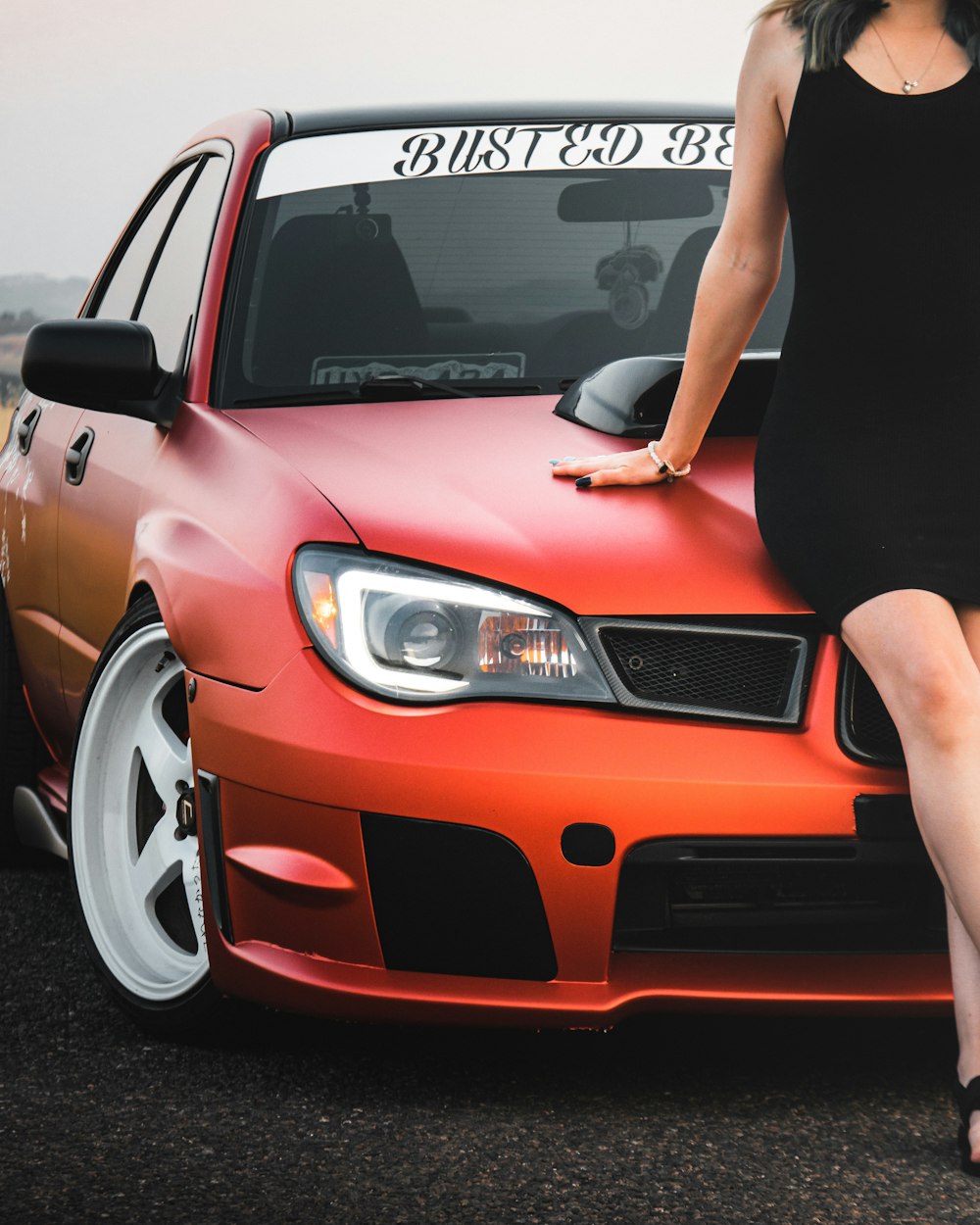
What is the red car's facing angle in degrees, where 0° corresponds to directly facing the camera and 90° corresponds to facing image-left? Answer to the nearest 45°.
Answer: approximately 315°

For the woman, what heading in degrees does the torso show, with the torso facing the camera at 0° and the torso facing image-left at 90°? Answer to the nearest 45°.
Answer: approximately 0°

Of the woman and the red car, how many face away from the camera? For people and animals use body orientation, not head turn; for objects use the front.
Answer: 0

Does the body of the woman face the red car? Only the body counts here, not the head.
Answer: no
